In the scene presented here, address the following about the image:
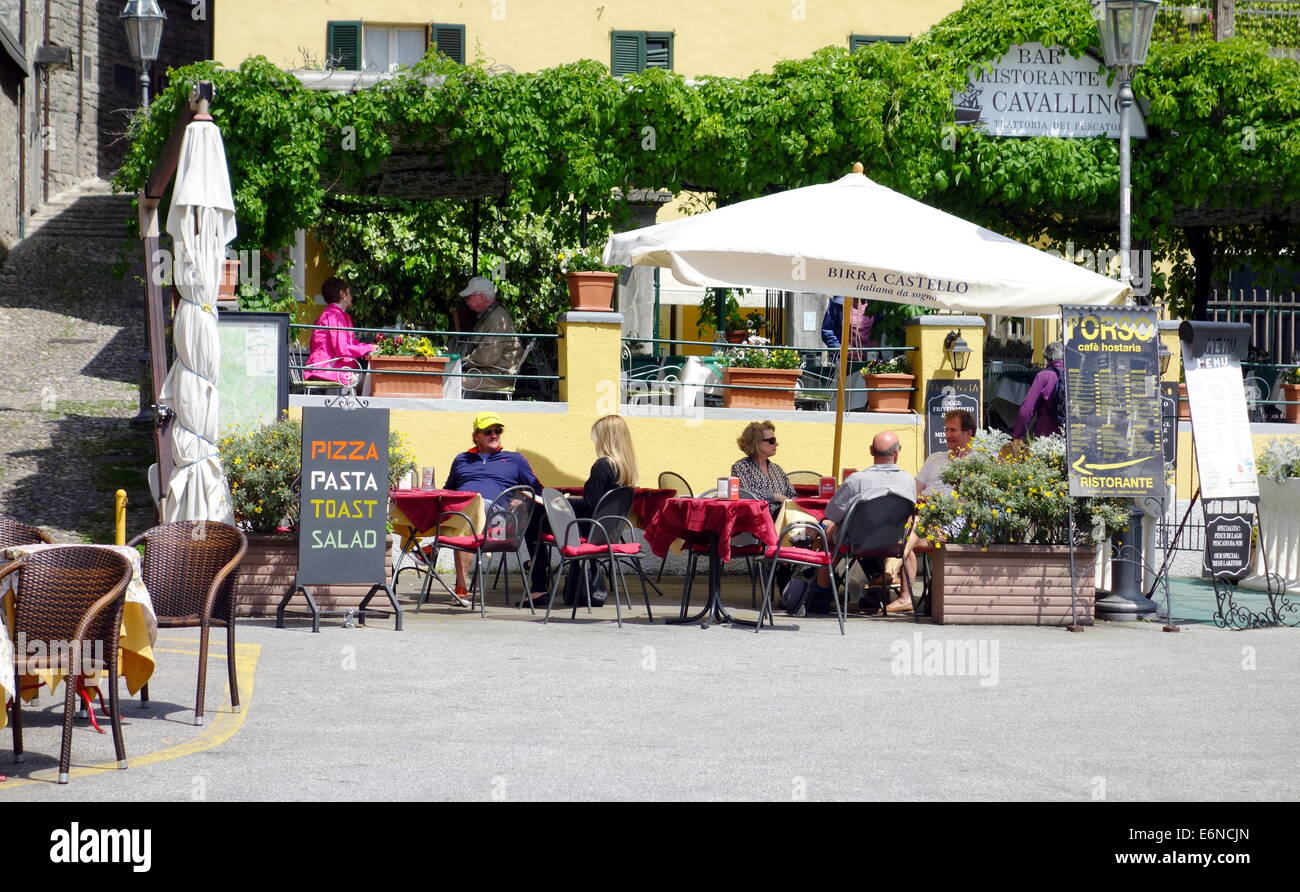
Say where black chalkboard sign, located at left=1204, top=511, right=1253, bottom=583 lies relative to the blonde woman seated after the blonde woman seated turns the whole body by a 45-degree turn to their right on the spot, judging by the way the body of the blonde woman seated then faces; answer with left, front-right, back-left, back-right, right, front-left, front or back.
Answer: right

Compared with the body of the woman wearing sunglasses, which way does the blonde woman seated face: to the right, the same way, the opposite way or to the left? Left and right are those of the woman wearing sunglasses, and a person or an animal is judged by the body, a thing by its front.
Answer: the opposite way

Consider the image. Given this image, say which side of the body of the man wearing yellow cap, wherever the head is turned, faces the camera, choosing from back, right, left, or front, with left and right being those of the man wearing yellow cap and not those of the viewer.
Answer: front

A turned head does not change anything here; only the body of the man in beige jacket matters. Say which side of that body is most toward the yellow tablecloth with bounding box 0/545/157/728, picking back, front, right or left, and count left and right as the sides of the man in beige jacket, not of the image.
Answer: left

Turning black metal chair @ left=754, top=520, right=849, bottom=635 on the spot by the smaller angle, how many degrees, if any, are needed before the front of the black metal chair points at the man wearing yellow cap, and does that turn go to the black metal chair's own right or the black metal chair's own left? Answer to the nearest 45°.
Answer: approximately 45° to the black metal chair's own right

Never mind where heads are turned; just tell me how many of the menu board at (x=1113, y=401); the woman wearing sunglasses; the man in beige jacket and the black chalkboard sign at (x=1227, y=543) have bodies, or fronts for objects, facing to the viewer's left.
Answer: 1

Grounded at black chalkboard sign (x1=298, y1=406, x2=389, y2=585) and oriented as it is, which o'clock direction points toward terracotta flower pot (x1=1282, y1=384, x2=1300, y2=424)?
The terracotta flower pot is roughly at 8 o'clock from the black chalkboard sign.

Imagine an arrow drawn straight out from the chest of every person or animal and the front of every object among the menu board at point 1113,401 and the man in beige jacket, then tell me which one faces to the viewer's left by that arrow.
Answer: the man in beige jacket

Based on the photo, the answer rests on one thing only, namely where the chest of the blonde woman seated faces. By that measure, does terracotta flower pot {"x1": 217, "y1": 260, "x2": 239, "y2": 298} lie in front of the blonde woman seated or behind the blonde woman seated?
in front

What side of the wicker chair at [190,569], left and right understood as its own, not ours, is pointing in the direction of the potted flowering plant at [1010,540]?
back

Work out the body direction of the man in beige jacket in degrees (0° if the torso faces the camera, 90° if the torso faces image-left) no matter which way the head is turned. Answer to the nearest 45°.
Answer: approximately 90°

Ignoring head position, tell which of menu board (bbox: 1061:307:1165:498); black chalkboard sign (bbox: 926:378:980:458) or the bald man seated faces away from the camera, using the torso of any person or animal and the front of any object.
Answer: the bald man seated

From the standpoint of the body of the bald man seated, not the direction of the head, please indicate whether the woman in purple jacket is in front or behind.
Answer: in front

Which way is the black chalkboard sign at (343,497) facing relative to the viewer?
toward the camera

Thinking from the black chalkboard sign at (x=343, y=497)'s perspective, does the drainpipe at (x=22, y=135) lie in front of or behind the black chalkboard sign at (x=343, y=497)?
behind

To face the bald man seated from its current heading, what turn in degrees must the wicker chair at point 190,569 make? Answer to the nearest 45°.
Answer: approximately 180°

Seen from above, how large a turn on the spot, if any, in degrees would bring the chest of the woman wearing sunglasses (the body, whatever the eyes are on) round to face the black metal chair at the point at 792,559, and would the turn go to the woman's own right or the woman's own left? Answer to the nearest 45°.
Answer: approximately 45° to the woman's own right
